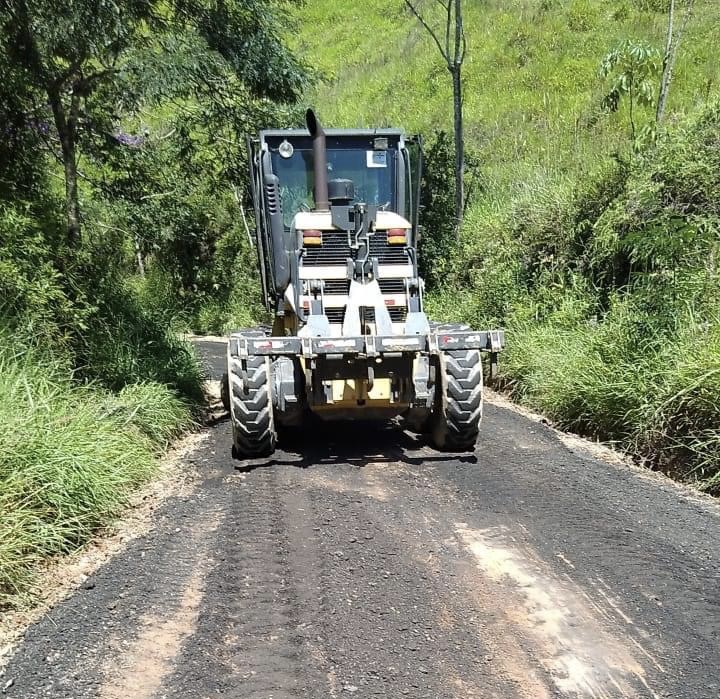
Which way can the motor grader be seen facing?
away from the camera

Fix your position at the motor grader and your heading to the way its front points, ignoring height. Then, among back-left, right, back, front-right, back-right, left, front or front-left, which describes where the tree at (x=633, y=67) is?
front-right

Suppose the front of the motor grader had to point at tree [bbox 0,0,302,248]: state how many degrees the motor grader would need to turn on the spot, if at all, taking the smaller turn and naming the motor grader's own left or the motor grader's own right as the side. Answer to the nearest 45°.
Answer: approximately 45° to the motor grader's own left
